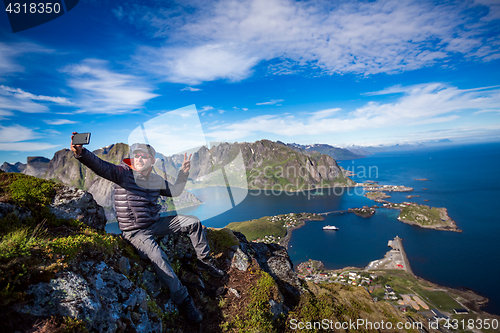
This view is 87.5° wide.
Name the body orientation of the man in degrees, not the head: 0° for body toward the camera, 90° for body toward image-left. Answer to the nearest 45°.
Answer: approximately 315°

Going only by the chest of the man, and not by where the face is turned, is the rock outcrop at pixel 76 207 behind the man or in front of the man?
behind
